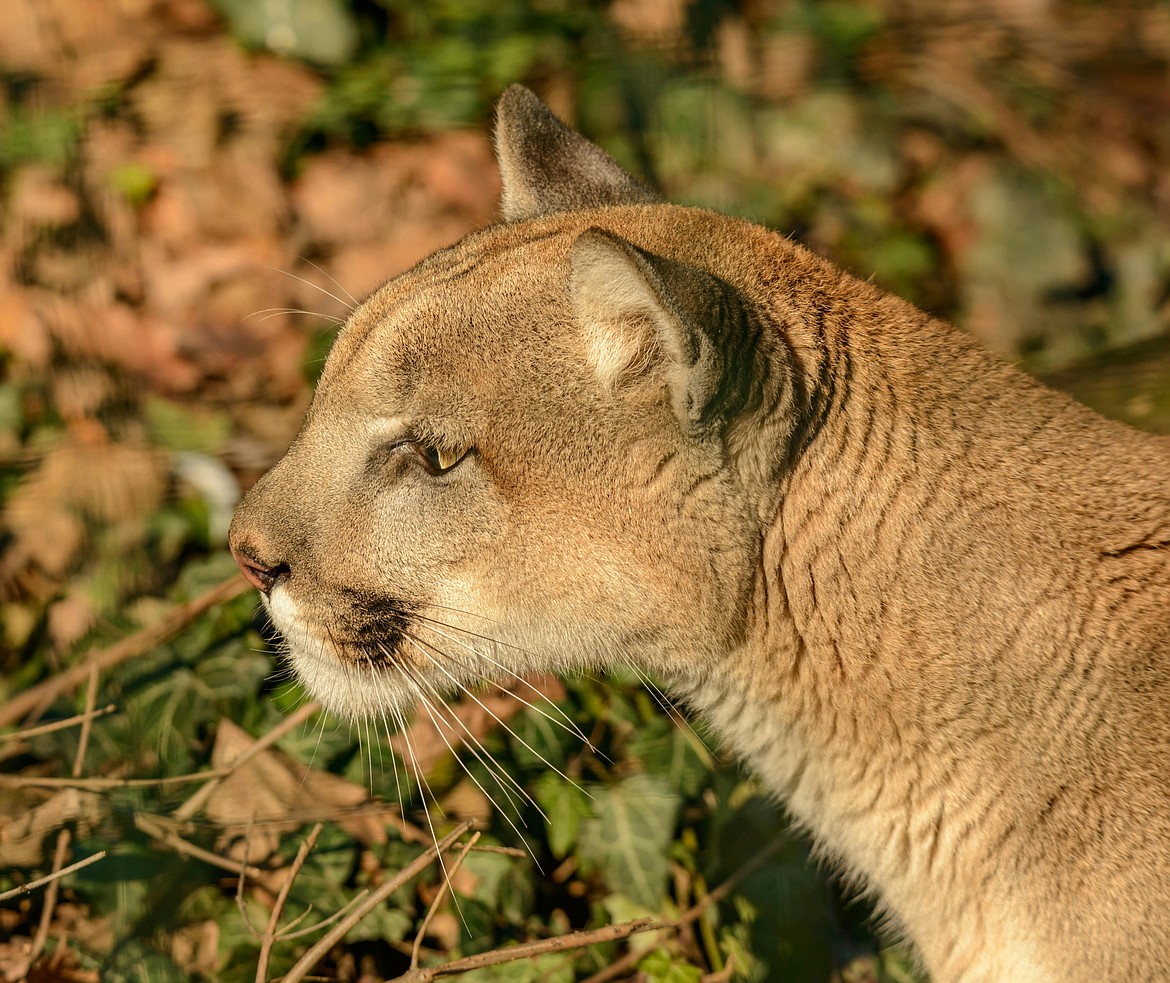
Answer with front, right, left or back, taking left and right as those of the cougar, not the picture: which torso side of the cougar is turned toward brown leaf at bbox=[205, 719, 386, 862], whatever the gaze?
front

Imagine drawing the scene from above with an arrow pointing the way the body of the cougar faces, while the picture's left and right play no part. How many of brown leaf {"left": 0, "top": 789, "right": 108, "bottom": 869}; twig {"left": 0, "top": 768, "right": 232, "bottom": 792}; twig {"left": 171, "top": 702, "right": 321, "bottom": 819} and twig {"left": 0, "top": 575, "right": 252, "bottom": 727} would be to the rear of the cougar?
0

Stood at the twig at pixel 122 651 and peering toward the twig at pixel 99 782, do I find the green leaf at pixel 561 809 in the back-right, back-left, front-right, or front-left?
front-left

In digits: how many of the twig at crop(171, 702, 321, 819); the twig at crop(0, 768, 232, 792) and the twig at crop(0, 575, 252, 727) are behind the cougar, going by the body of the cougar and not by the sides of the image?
0

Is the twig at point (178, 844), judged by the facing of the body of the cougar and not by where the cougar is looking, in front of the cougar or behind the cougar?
in front

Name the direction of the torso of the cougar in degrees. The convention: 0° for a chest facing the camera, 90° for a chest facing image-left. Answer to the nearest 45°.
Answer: approximately 90°

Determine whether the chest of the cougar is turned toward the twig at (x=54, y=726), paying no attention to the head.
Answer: yes

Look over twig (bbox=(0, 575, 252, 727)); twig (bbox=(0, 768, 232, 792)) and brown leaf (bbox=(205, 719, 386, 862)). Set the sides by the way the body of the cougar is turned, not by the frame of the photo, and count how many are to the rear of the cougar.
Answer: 0

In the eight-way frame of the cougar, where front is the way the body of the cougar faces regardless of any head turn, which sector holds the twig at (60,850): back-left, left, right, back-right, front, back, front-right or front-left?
front

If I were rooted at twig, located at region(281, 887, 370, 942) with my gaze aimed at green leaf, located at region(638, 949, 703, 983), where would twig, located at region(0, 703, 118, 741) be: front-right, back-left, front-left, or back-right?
back-left

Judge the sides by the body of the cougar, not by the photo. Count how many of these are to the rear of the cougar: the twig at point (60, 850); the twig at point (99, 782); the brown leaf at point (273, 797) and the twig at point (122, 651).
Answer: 0

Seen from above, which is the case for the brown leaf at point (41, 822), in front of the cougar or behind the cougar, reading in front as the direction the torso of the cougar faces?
in front

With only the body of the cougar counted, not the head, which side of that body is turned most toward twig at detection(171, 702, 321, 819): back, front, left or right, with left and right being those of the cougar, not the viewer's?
front
